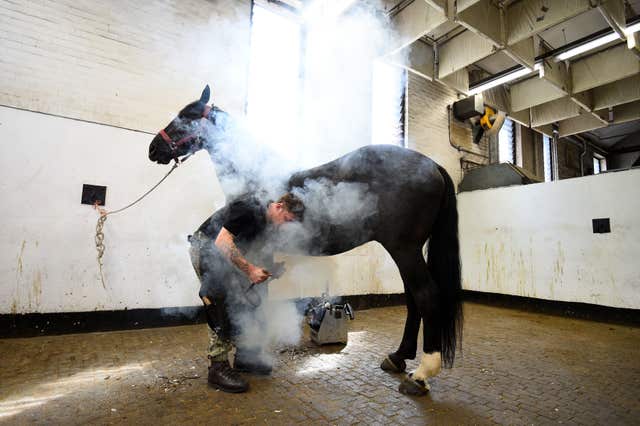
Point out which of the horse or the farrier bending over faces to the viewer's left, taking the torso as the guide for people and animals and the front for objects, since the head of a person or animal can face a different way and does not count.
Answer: the horse

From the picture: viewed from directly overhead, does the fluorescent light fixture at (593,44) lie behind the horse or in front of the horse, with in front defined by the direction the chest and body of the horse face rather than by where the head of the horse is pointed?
behind

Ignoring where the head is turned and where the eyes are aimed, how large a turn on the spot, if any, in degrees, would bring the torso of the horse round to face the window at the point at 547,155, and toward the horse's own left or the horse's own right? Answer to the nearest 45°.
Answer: approximately 135° to the horse's own right

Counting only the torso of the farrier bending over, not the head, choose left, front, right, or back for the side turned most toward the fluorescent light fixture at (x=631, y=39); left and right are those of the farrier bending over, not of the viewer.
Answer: front

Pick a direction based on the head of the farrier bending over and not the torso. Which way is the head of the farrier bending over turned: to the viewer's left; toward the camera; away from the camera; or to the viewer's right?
to the viewer's right

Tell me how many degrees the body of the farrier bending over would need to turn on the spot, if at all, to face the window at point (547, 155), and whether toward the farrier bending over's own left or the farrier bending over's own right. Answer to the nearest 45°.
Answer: approximately 45° to the farrier bending over's own left

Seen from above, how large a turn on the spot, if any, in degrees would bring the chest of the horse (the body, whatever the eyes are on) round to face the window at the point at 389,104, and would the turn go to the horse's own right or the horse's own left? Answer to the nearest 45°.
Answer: approximately 90° to the horse's own right

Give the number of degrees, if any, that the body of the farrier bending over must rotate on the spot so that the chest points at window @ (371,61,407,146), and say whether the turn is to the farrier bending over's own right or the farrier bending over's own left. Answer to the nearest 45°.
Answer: approximately 45° to the farrier bending over's own left

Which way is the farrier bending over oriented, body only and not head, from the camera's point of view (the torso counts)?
to the viewer's right

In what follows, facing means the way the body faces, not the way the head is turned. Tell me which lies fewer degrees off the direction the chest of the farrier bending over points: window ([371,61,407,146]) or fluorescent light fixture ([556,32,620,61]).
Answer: the fluorescent light fixture

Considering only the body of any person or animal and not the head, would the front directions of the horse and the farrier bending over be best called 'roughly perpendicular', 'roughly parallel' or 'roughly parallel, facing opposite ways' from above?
roughly parallel, facing opposite ways

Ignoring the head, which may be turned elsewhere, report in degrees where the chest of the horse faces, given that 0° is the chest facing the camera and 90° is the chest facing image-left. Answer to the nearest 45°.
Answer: approximately 90°

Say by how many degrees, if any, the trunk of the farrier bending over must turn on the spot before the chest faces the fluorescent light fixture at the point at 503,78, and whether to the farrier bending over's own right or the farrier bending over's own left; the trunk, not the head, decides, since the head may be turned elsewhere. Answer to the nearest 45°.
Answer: approximately 45° to the farrier bending over's own left

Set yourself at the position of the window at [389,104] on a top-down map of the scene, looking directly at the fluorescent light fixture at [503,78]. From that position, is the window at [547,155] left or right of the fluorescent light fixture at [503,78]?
left

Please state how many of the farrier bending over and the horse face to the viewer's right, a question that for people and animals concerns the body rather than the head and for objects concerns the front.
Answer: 1
